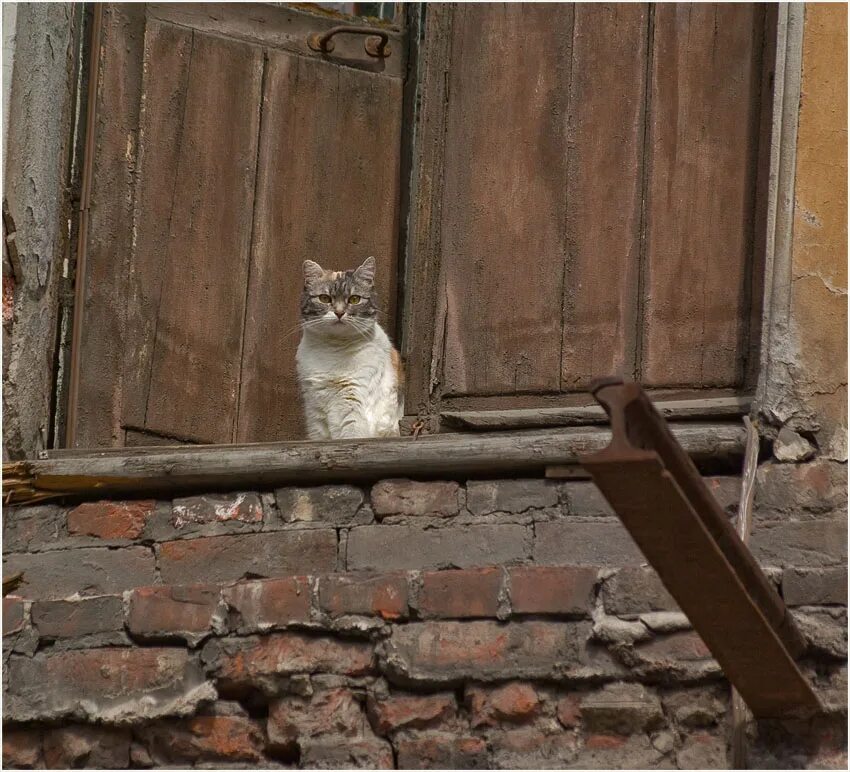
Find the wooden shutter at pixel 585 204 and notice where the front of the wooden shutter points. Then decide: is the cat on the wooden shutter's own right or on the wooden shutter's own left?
on the wooden shutter's own right

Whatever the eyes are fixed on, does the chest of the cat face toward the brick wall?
yes

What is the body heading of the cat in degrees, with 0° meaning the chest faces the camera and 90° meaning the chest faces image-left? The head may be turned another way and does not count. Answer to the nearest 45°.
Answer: approximately 0°

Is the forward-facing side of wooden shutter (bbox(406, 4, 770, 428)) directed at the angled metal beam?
yes

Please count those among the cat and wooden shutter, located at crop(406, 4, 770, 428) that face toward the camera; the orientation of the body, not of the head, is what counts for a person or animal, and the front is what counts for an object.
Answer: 2

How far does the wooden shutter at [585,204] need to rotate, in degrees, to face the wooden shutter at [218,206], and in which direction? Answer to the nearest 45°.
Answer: approximately 90° to its right

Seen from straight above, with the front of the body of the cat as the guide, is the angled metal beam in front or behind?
in front
